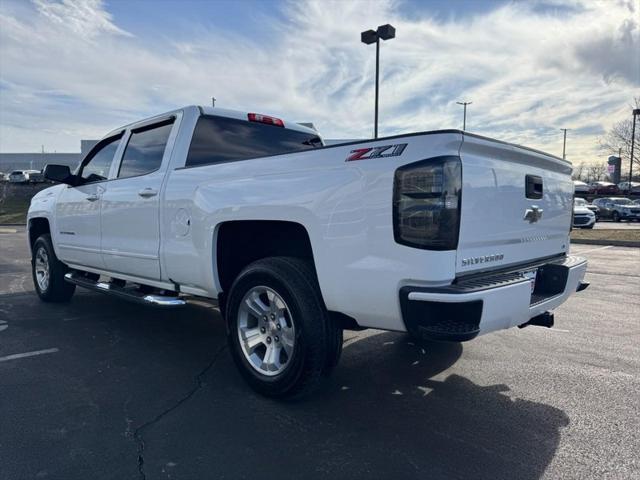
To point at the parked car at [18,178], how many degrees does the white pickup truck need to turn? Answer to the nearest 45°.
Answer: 0° — it already faces it

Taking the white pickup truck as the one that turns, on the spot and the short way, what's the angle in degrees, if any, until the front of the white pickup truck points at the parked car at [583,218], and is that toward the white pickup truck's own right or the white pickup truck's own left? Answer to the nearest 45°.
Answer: approximately 90° to the white pickup truck's own right

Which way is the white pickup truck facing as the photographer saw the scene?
facing away from the viewer and to the left of the viewer

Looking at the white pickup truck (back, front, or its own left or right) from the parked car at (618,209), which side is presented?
right
